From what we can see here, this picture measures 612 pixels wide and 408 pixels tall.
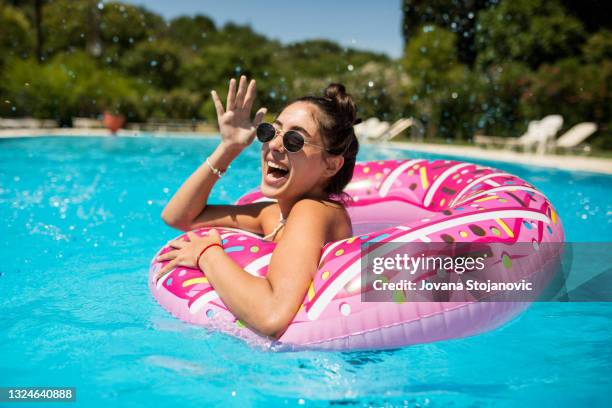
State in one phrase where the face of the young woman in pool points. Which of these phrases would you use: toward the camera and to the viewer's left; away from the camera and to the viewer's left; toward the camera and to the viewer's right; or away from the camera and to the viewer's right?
toward the camera and to the viewer's left

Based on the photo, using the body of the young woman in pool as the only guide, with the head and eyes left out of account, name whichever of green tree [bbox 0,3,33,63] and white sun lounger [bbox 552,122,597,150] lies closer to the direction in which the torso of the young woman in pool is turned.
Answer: the green tree

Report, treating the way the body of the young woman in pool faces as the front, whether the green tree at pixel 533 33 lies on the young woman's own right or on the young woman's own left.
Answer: on the young woman's own right

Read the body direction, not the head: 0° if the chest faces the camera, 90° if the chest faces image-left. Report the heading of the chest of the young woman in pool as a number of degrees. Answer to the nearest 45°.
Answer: approximately 90°

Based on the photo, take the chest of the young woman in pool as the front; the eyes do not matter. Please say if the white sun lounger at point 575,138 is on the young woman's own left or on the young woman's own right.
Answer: on the young woman's own right
